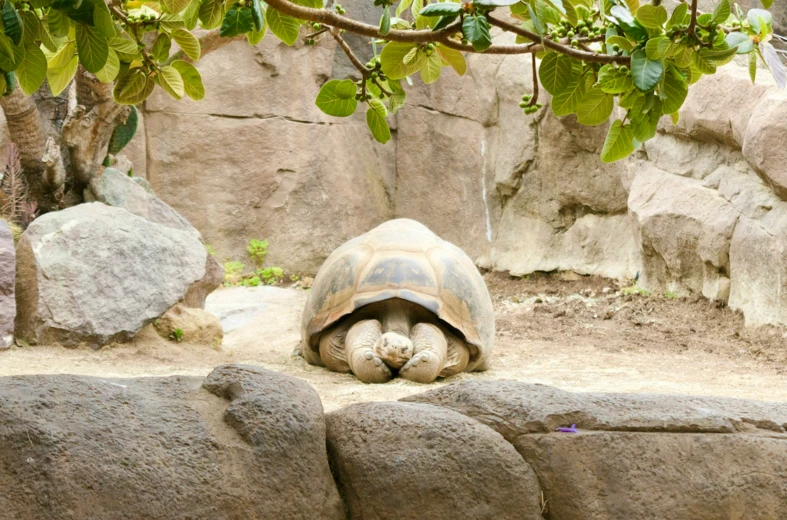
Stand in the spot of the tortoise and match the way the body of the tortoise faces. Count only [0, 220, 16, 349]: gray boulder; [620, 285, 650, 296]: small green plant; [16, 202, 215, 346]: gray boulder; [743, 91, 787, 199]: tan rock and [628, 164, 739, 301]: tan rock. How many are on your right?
2

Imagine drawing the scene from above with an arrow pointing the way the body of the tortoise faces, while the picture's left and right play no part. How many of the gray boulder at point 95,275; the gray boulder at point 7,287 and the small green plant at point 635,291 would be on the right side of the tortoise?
2

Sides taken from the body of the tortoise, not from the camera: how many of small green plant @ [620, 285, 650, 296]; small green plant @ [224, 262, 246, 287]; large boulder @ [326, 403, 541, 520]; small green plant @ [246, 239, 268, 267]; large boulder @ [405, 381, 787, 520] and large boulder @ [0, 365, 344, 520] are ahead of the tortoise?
3

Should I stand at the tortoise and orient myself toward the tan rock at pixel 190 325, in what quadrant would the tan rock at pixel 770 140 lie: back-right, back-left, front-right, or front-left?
back-right

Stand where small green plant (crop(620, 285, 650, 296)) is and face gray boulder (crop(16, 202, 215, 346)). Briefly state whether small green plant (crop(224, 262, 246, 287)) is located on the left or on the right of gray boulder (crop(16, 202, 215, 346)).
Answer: right

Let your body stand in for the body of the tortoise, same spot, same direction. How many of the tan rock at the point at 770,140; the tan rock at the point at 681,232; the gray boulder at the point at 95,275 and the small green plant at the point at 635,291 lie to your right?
1

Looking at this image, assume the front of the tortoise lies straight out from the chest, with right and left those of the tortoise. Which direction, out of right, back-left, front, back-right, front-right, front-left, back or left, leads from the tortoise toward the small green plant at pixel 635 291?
back-left

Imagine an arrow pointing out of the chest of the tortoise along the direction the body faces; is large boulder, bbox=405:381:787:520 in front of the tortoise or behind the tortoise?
in front

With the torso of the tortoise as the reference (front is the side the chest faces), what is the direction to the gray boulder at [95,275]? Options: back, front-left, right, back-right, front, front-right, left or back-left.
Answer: right

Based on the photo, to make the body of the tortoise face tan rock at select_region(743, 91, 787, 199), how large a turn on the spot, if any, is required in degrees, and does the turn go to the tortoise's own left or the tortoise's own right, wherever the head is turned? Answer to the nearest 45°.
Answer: approximately 135° to the tortoise's own left

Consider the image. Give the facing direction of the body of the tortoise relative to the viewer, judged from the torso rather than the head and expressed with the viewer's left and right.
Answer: facing the viewer

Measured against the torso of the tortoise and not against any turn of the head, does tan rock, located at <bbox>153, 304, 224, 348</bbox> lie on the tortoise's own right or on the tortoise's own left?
on the tortoise's own right

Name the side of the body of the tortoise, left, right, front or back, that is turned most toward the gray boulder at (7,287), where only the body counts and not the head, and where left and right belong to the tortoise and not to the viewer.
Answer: right

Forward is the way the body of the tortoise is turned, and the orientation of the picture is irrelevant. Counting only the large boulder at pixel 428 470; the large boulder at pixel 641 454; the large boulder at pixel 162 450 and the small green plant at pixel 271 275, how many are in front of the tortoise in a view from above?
3

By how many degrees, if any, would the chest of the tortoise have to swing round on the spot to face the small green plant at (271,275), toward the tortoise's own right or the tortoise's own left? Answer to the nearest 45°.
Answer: approximately 180°

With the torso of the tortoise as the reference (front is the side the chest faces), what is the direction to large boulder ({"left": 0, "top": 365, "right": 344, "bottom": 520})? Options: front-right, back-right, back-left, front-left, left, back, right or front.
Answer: front

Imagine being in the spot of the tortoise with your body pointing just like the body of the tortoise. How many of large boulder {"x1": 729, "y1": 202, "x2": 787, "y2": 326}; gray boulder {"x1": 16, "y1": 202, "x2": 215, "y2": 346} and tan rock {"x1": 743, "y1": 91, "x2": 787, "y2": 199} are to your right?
1
